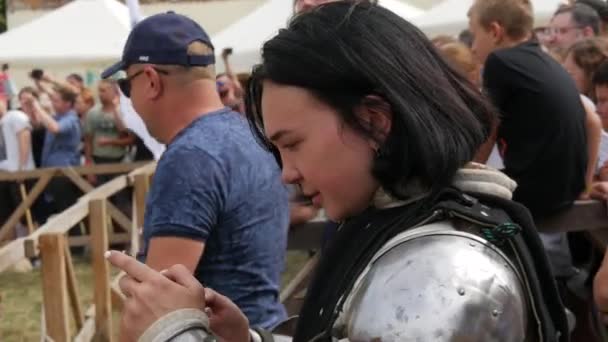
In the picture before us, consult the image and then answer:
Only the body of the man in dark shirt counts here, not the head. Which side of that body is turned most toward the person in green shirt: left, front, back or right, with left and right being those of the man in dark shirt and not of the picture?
front

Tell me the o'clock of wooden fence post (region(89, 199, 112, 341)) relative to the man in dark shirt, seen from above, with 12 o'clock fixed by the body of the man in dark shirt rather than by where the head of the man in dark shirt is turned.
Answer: The wooden fence post is roughly at 11 o'clock from the man in dark shirt.

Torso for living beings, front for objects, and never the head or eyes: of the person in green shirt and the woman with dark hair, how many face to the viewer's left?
1

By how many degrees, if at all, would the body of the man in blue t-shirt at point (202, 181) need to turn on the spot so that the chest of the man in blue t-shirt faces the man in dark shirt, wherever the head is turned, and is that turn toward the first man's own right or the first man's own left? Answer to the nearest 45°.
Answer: approximately 90° to the first man's own right

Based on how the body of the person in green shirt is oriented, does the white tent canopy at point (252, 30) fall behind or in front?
behind

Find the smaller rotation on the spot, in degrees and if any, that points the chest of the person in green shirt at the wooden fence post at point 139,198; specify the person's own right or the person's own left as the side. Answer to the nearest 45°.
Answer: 0° — they already face it

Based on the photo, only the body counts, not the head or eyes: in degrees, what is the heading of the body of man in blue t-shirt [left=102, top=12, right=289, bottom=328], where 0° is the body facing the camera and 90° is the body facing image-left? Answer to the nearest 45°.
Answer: approximately 135°

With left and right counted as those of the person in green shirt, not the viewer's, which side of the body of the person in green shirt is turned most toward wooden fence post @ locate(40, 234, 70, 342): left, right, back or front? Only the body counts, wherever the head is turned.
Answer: front

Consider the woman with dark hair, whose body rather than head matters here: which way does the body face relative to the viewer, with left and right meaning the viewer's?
facing to the left of the viewer

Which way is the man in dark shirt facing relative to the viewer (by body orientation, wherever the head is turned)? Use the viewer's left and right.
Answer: facing away from the viewer and to the left of the viewer

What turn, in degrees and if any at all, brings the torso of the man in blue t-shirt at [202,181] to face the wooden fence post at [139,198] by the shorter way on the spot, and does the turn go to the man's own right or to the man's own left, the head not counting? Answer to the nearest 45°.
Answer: approximately 45° to the man's own right

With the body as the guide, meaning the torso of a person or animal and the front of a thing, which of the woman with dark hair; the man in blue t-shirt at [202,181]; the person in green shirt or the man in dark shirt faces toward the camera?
the person in green shirt

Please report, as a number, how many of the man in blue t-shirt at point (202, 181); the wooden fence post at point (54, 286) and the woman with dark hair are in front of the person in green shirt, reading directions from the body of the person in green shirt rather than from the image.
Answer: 3
